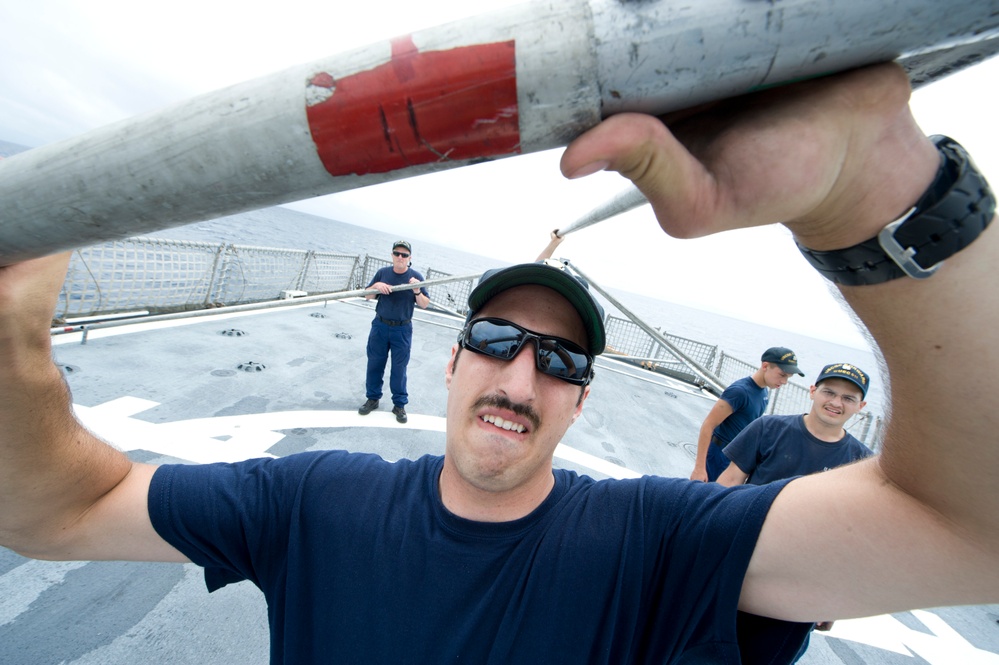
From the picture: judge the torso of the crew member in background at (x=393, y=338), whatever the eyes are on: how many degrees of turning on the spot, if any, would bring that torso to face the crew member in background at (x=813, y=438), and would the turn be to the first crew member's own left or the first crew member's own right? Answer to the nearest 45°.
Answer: approximately 45° to the first crew member's own left

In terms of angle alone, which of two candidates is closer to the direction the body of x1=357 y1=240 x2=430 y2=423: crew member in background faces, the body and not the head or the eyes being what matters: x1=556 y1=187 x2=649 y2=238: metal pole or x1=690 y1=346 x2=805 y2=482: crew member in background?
the metal pole

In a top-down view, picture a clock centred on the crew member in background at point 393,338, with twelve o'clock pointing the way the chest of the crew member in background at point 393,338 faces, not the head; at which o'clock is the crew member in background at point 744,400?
the crew member in background at point 744,400 is roughly at 10 o'clock from the crew member in background at point 393,338.

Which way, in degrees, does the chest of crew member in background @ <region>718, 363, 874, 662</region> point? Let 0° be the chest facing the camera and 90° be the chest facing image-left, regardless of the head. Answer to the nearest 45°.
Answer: approximately 0°

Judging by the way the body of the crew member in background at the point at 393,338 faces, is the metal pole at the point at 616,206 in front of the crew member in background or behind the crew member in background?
in front

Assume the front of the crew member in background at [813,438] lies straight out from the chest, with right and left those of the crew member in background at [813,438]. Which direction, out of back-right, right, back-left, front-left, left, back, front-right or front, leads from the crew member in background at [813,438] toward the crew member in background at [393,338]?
right

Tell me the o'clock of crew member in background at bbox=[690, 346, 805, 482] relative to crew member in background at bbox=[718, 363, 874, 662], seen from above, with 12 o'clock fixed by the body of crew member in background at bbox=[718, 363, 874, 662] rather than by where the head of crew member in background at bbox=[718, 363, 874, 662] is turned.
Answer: crew member in background at bbox=[690, 346, 805, 482] is roughly at 5 o'clock from crew member in background at bbox=[718, 363, 874, 662].

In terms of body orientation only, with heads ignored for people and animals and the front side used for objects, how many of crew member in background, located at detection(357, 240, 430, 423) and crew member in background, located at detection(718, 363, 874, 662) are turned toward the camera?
2

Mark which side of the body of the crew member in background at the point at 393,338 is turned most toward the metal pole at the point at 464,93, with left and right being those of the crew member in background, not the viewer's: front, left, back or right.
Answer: front

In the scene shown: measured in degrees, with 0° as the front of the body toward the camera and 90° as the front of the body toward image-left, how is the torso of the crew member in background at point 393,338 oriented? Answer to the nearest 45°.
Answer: approximately 0°

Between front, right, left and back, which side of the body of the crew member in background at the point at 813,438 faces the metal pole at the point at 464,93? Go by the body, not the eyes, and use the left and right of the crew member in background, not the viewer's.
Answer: front
